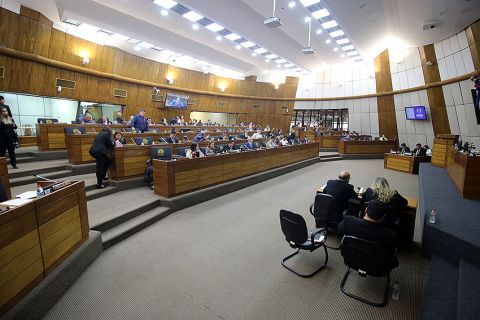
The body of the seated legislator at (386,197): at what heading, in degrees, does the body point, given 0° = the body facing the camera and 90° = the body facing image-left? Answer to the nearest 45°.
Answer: approximately 180°

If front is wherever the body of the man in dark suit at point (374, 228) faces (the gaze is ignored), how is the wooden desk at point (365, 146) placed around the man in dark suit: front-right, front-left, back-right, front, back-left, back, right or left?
front

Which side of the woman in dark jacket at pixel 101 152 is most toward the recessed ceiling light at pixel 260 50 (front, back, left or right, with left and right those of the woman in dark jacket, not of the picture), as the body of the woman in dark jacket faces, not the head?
front

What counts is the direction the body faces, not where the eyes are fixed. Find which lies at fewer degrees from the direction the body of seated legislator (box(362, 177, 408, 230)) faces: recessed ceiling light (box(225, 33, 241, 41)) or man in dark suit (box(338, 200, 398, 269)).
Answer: the recessed ceiling light

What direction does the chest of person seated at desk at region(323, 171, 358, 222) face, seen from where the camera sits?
away from the camera

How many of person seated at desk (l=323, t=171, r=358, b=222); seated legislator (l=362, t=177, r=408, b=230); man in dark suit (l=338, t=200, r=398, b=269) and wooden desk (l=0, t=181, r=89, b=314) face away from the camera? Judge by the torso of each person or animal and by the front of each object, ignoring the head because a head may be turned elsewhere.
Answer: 3
